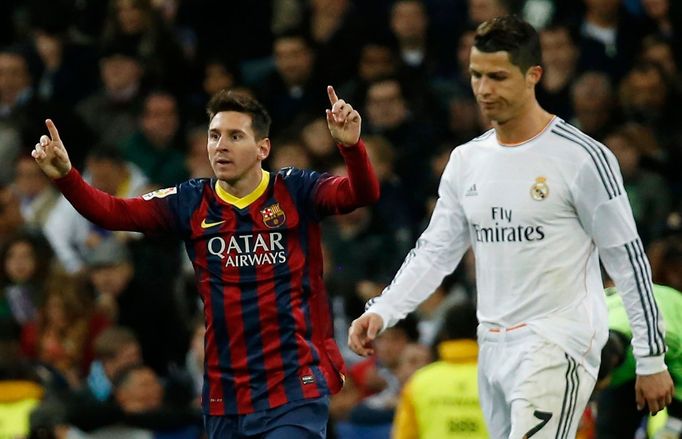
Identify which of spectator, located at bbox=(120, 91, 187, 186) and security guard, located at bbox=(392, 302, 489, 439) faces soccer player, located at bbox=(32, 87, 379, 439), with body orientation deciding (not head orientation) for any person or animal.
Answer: spectator, located at bbox=(120, 91, 187, 186)

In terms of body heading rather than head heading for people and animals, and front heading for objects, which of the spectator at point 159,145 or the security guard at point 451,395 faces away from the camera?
the security guard at point 451,395

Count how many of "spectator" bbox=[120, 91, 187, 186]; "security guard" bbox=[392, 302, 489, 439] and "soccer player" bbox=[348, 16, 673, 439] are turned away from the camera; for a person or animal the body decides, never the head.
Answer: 1

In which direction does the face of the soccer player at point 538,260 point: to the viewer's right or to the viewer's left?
to the viewer's left

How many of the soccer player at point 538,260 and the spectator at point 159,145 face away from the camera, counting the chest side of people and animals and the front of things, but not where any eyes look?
0

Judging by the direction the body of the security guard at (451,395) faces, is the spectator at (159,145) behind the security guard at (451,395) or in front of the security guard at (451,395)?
in front

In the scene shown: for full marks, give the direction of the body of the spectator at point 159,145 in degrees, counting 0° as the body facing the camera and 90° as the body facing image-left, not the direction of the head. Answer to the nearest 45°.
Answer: approximately 0°

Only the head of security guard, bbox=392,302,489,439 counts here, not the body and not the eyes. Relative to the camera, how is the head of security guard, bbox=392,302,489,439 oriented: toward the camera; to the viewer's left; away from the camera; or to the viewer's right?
away from the camera

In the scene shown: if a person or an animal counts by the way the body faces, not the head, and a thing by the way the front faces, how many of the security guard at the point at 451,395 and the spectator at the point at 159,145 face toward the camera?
1

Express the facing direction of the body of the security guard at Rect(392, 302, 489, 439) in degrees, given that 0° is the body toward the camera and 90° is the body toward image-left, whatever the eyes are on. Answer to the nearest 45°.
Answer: approximately 180°

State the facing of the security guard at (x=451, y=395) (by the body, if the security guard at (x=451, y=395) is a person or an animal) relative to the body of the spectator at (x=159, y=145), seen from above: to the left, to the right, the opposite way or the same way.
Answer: the opposite way

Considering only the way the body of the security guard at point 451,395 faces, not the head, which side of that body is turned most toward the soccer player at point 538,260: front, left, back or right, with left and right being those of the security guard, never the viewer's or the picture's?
back

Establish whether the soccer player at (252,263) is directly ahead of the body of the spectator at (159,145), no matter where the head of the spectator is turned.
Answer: yes

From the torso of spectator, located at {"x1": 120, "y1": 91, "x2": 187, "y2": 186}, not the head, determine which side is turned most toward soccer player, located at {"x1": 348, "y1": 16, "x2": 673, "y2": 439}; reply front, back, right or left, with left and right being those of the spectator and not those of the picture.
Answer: front
